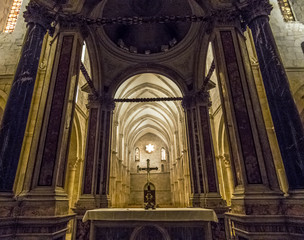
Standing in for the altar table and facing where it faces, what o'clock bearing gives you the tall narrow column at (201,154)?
The tall narrow column is roughly at 7 o'clock from the altar table.

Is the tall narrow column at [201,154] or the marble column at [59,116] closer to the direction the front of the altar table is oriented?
the marble column

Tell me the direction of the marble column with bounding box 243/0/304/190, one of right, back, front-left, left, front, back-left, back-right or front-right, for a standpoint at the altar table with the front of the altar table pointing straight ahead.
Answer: front-left

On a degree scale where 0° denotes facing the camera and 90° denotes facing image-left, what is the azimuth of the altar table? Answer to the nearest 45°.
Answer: approximately 0°

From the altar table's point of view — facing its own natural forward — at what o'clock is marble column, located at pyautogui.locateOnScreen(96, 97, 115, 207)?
The marble column is roughly at 5 o'clock from the altar table.

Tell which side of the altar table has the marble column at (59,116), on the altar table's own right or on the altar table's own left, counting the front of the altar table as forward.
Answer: on the altar table's own right

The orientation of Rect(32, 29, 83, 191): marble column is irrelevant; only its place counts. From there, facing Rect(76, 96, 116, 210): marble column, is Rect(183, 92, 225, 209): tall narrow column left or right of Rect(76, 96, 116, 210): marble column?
right

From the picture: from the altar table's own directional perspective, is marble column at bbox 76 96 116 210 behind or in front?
behind

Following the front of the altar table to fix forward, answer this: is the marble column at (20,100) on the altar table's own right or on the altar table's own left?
on the altar table's own right
